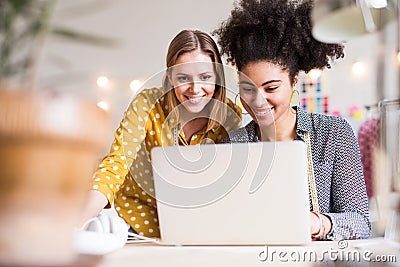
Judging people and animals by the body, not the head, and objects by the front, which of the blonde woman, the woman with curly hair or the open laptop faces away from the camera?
the open laptop

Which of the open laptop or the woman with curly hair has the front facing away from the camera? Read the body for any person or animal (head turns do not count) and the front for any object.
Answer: the open laptop

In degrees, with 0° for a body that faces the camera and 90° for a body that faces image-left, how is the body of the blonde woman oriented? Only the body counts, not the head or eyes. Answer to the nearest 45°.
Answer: approximately 0°

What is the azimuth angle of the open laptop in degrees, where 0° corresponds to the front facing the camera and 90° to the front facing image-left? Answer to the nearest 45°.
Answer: approximately 180°

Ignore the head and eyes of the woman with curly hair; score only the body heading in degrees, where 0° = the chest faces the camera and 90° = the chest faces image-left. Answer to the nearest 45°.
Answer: approximately 45°

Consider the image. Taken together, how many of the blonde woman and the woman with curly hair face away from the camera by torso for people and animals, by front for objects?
0
